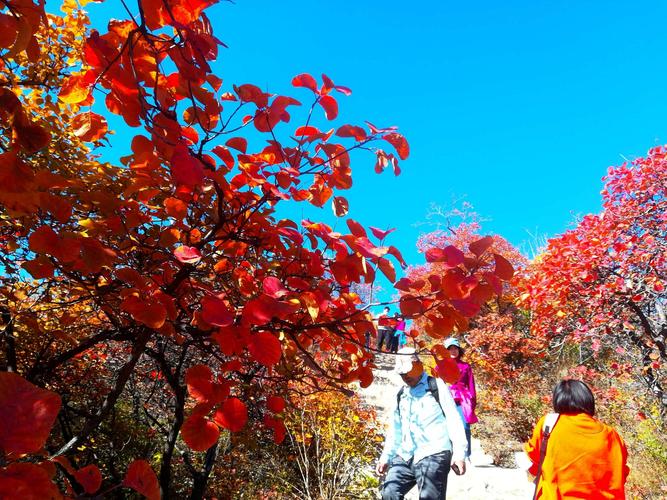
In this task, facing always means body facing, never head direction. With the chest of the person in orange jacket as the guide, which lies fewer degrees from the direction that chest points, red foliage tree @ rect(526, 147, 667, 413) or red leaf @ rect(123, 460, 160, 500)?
the red foliage tree

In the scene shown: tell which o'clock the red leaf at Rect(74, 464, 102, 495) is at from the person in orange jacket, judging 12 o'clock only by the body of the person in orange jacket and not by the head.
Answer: The red leaf is roughly at 7 o'clock from the person in orange jacket.

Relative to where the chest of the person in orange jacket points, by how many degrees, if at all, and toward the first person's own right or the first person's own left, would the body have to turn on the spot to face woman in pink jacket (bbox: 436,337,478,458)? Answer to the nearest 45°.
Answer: approximately 45° to the first person's own left

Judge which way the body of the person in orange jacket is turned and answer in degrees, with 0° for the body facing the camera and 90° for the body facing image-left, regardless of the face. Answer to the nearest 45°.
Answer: approximately 180°

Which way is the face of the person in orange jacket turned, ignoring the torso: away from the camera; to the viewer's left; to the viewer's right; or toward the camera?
away from the camera

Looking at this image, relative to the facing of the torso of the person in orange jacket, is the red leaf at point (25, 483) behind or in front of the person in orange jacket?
behind

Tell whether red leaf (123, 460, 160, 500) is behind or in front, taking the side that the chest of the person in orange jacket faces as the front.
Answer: behind

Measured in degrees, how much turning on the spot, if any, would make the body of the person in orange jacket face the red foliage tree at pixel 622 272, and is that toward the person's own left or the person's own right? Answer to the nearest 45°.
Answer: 0° — they already face it

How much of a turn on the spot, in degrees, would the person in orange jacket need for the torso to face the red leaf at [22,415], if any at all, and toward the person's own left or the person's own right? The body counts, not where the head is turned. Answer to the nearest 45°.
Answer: approximately 180°
